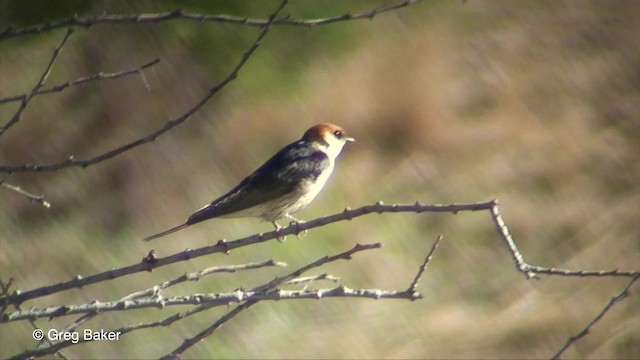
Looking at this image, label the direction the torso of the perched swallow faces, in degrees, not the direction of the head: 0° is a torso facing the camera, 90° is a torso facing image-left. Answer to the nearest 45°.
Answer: approximately 270°

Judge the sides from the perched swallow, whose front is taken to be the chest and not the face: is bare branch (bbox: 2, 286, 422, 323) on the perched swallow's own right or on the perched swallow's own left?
on the perched swallow's own right
